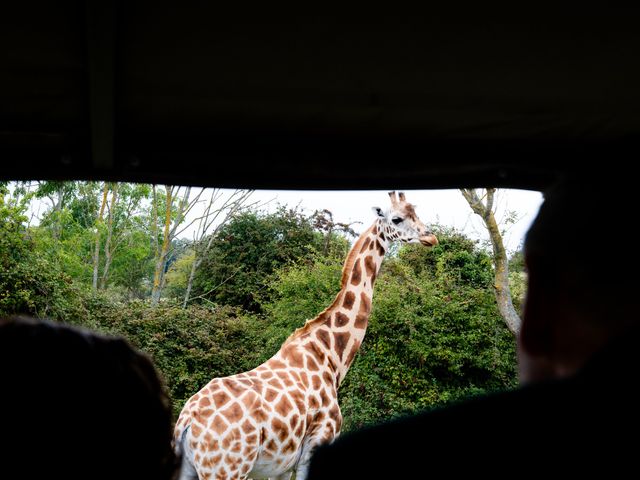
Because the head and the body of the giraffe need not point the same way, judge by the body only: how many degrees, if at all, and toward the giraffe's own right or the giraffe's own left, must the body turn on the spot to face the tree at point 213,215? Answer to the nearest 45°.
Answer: approximately 90° to the giraffe's own left

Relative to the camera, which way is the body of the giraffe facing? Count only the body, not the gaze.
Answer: to the viewer's right

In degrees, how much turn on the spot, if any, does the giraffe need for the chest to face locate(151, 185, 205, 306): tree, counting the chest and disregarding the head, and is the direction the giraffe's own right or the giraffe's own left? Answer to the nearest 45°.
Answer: approximately 90° to the giraffe's own left

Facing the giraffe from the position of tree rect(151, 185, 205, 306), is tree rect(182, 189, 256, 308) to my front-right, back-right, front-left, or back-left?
front-left

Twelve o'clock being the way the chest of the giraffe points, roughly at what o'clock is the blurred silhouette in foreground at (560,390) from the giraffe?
The blurred silhouette in foreground is roughly at 3 o'clock from the giraffe.

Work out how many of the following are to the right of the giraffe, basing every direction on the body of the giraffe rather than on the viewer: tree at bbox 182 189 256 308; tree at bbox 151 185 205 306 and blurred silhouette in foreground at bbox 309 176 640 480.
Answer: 1
